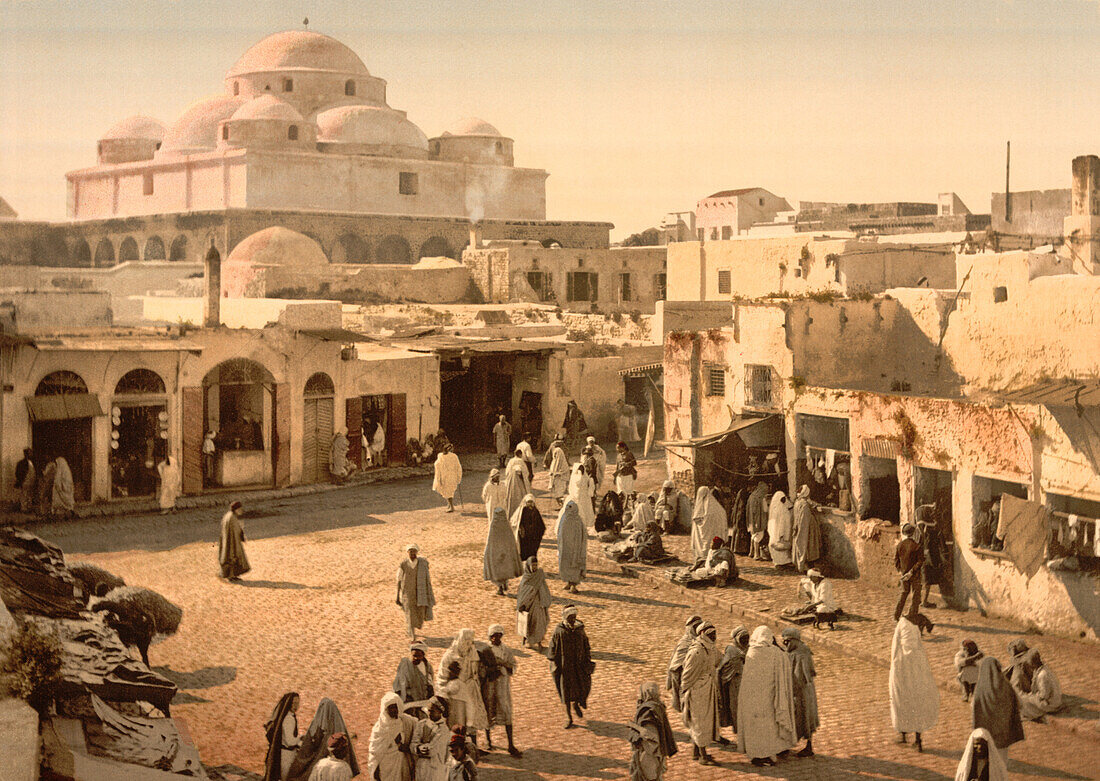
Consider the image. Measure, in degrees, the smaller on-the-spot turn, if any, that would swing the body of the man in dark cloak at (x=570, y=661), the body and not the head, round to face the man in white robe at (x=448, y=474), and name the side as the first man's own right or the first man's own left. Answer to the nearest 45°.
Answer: approximately 180°

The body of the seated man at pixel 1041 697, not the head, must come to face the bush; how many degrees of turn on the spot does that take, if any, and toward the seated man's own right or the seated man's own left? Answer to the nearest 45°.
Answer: approximately 45° to the seated man's own left
